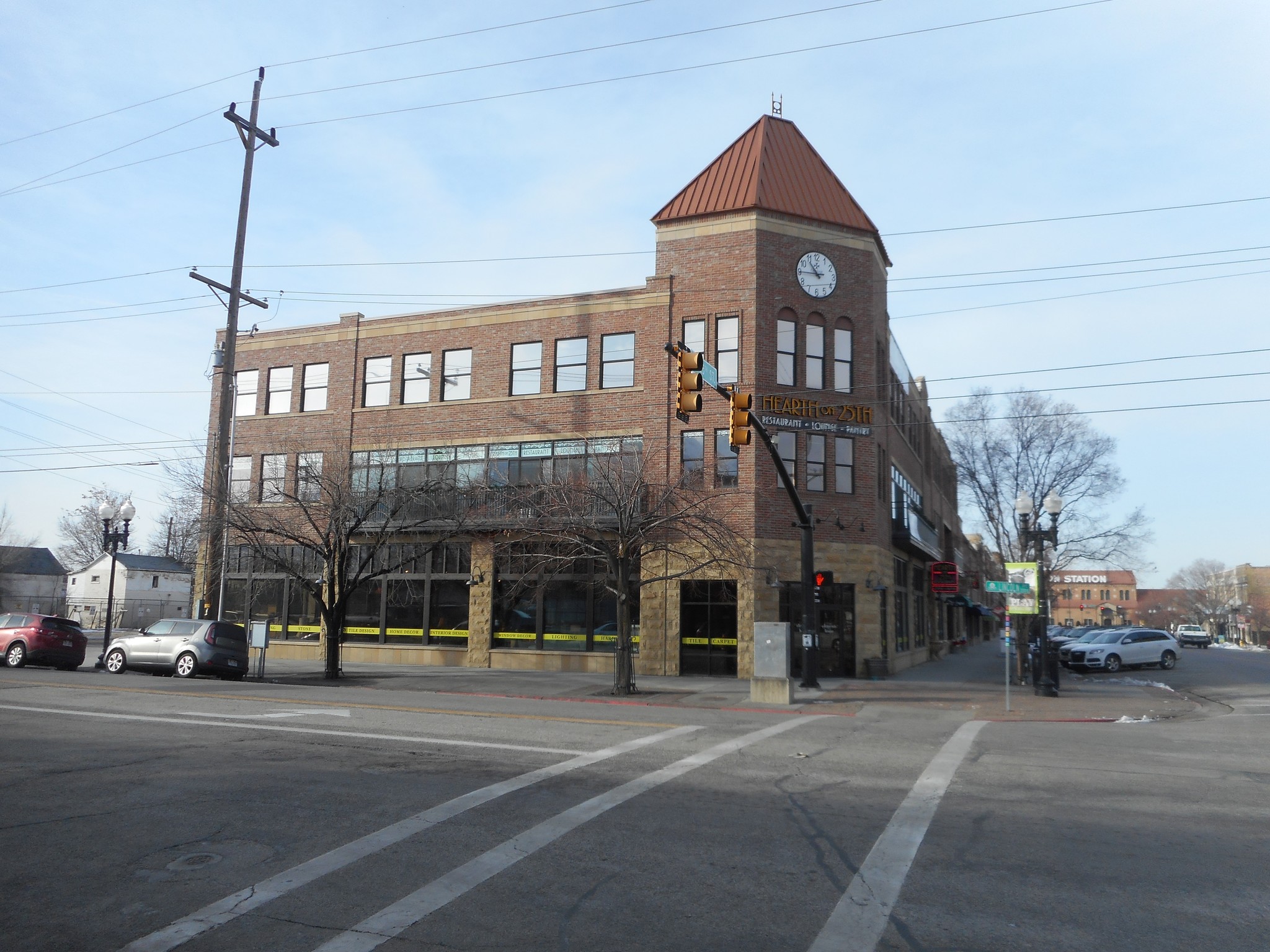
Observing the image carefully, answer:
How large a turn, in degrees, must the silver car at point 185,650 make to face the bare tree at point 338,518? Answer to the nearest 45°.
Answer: approximately 135° to its right

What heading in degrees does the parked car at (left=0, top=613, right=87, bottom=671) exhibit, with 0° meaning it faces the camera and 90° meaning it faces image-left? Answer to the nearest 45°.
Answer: approximately 135°

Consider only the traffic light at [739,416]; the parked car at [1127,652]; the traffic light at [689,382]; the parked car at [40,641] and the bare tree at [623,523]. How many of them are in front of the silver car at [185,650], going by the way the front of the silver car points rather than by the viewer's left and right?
1

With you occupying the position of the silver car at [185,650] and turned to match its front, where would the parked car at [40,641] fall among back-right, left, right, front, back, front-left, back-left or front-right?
front

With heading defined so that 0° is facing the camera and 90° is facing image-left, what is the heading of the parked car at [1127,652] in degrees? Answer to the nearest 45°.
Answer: approximately 45°

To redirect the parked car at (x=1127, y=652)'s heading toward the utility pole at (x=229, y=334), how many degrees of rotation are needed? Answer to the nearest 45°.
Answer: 0° — it already faces it

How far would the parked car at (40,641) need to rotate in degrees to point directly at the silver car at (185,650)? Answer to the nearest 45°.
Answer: approximately 180°

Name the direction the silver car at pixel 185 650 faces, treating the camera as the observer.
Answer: facing away from the viewer and to the left of the viewer

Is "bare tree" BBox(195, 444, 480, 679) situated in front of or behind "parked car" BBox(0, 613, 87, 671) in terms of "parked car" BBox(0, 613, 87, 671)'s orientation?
behind

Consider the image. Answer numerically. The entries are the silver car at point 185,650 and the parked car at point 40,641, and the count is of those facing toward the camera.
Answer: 0

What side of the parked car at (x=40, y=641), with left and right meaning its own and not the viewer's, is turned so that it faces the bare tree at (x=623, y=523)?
back

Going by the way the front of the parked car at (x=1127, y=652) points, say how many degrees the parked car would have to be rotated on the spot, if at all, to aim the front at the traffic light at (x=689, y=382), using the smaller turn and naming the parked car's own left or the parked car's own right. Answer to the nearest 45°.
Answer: approximately 45° to the parked car's own left
